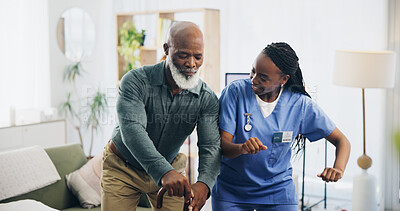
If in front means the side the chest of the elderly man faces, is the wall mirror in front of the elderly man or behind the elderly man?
behind

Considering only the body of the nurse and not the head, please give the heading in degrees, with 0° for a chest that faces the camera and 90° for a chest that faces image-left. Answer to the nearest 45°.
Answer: approximately 0°

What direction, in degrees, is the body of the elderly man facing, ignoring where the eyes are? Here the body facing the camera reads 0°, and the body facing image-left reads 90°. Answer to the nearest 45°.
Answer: approximately 315°

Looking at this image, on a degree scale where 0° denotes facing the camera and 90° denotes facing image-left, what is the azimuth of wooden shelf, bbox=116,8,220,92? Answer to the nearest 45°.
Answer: approximately 45°
